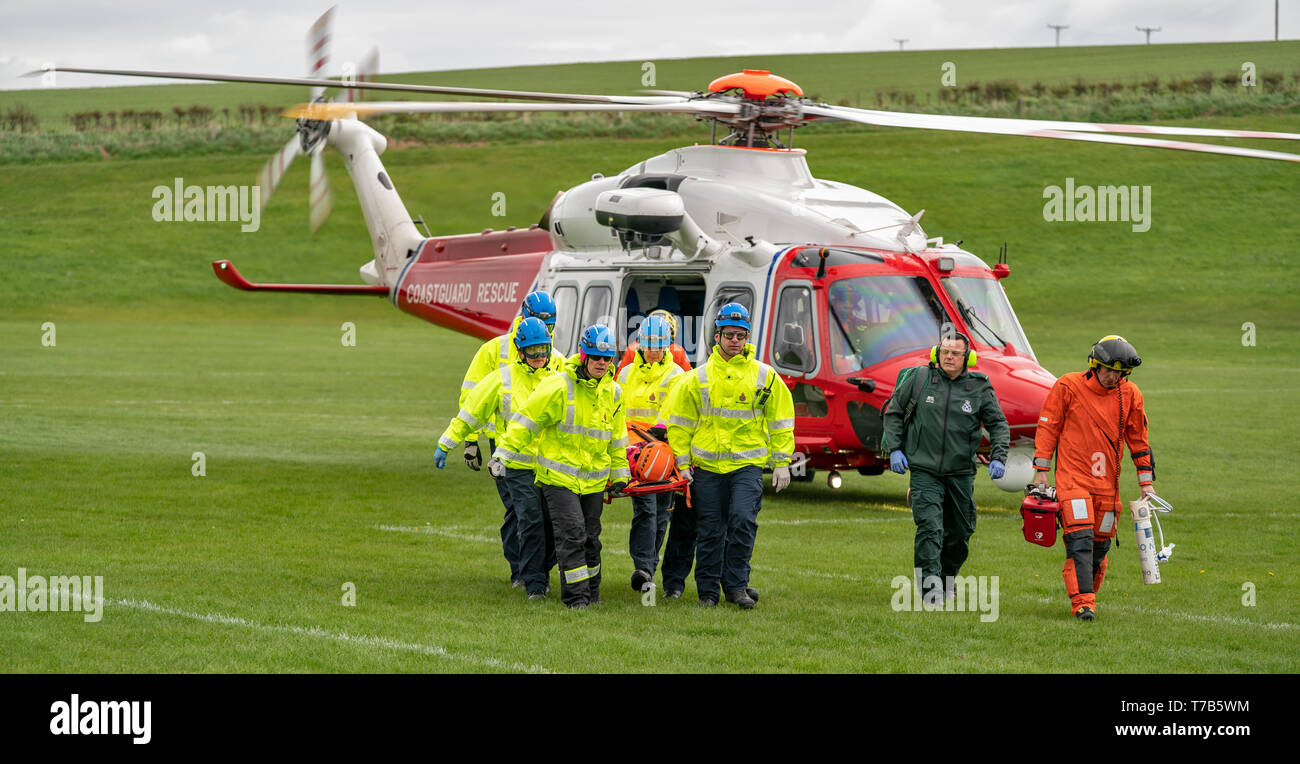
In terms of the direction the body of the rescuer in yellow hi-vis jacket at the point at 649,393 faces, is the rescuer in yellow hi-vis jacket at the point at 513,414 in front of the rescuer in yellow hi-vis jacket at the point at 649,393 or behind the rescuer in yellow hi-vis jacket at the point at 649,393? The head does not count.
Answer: in front

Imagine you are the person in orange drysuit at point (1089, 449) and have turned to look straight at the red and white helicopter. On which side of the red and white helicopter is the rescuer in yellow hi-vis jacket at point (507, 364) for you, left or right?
left

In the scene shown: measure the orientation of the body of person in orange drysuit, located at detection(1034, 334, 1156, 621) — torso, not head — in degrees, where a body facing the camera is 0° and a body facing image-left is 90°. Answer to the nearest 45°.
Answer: approximately 0°

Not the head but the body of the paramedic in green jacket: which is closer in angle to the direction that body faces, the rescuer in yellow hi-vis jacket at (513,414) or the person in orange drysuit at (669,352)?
the rescuer in yellow hi-vis jacket

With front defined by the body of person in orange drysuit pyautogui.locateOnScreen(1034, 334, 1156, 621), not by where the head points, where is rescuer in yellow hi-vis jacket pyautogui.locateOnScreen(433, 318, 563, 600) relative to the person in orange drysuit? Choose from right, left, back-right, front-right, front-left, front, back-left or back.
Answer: right

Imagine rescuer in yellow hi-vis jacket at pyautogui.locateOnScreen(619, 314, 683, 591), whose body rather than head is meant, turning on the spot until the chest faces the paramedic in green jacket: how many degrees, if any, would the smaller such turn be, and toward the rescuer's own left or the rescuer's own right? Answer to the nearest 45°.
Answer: approximately 45° to the rescuer's own left

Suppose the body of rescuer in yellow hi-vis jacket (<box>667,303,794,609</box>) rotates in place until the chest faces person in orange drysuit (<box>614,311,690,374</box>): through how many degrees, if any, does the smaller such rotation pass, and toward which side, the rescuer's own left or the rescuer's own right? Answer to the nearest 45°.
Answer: approximately 180°

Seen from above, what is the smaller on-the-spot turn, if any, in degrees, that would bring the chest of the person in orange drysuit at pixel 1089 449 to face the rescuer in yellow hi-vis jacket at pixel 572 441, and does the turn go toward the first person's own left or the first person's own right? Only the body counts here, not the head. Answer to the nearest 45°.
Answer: approximately 90° to the first person's own right

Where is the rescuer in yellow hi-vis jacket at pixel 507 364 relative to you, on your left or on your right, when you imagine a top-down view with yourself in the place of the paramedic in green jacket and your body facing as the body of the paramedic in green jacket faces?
on your right
